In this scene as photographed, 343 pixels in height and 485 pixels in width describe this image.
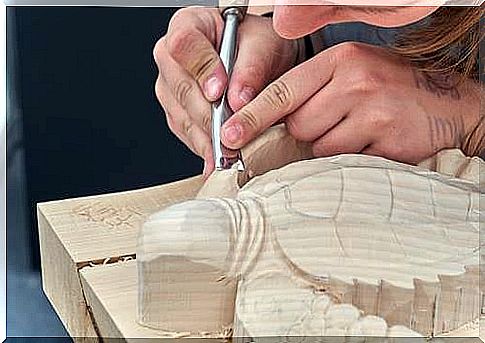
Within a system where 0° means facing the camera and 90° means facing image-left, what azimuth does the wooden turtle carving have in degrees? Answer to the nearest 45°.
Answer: approximately 90°
